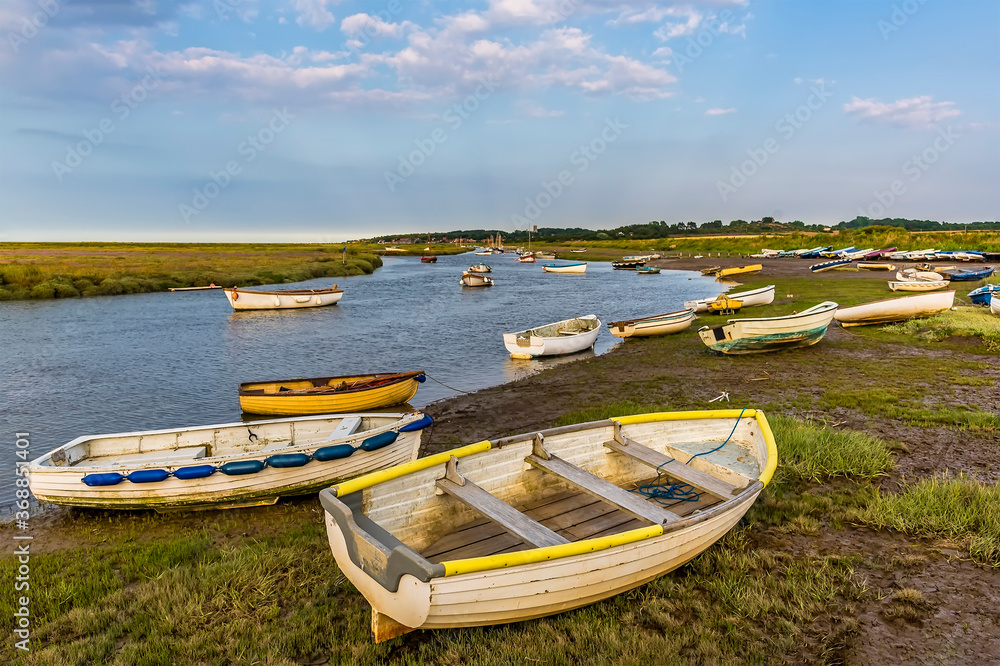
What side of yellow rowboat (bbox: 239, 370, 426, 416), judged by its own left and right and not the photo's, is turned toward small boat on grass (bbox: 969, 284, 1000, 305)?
front

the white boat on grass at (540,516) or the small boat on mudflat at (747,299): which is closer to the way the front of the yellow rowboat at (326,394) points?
the small boat on mudflat

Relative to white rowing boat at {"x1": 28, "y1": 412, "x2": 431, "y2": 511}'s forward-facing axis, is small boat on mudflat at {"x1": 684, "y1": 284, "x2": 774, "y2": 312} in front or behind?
in front

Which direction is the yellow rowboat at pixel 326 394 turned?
to the viewer's right

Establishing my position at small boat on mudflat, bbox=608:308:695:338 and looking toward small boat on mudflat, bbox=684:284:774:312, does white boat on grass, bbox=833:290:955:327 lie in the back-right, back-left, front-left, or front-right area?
front-right

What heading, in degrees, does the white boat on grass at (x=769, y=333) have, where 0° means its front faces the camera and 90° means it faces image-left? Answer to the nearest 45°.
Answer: approximately 225°

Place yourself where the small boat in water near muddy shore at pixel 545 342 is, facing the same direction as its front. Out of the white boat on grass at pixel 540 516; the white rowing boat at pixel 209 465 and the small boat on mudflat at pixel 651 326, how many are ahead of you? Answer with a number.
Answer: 1

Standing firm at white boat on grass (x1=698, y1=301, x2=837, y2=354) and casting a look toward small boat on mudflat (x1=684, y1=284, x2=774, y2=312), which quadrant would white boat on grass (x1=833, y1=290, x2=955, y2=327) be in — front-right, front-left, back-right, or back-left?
front-right

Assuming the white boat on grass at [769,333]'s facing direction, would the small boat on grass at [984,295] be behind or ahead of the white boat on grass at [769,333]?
ahead

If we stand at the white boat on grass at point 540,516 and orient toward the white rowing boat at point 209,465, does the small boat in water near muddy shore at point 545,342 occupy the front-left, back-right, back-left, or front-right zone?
front-right

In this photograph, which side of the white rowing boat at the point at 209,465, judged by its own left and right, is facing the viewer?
right

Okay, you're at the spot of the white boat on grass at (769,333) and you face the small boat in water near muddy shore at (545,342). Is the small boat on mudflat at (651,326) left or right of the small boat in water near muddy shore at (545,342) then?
right

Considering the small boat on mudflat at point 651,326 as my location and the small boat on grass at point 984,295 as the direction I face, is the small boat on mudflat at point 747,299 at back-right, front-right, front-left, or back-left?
front-left

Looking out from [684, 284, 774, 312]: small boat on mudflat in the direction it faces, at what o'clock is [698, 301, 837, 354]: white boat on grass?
The white boat on grass is roughly at 3 o'clock from the small boat on mudflat.
